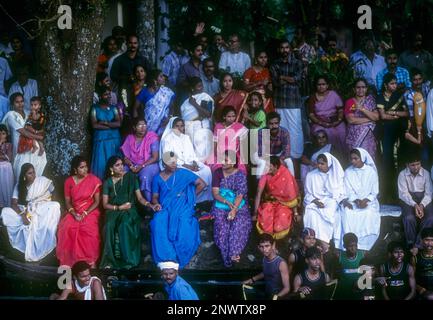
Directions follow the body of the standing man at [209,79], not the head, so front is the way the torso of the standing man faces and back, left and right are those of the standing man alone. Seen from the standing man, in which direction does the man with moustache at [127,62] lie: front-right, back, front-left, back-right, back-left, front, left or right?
right

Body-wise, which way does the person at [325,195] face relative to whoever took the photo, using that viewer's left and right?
facing the viewer

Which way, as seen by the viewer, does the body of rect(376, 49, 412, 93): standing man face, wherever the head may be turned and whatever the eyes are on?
toward the camera

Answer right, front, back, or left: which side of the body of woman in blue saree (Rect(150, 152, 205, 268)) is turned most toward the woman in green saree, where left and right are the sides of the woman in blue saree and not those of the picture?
right

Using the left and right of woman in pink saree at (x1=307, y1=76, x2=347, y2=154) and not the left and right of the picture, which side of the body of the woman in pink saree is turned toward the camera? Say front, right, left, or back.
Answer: front

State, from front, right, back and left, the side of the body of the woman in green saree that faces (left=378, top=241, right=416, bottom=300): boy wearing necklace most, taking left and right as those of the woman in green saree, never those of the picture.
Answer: left

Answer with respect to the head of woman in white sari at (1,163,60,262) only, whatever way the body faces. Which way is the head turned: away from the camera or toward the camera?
toward the camera

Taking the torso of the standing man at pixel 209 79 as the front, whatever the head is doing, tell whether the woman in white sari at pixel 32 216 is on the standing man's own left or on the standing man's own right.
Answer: on the standing man's own right

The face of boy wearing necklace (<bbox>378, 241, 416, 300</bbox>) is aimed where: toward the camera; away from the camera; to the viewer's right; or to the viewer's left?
toward the camera

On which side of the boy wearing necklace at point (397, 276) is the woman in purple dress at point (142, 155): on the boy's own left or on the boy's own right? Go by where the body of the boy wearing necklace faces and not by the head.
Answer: on the boy's own right

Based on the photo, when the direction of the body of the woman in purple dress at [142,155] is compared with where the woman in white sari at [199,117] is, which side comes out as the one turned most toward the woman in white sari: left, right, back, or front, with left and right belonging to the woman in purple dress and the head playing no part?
left

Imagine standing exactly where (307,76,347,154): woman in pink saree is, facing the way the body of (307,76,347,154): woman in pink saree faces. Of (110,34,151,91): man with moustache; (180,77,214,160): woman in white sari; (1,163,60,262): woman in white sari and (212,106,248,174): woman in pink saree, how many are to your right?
4

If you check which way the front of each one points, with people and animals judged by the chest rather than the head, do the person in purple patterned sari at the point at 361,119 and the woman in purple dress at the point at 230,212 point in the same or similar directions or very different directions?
same or similar directions
